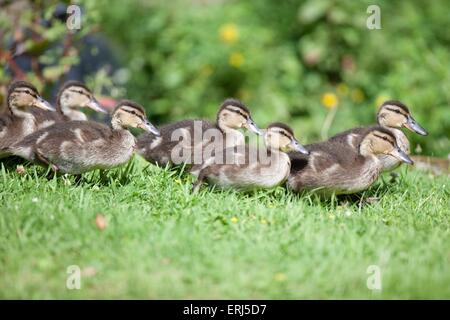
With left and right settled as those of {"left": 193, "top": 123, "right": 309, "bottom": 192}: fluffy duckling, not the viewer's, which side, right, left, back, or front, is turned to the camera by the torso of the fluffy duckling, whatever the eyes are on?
right

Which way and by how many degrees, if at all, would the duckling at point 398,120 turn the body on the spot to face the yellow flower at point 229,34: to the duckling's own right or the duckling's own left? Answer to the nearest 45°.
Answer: approximately 135° to the duckling's own left

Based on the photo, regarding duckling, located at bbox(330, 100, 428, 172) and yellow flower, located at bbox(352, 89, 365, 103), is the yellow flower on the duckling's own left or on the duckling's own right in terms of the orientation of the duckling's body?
on the duckling's own left

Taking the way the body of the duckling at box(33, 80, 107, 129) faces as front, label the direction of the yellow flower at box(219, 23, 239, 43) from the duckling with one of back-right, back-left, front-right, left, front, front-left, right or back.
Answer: front-left

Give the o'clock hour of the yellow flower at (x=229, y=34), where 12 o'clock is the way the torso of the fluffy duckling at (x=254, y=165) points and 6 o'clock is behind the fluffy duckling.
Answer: The yellow flower is roughly at 9 o'clock from the fluffy duckling.

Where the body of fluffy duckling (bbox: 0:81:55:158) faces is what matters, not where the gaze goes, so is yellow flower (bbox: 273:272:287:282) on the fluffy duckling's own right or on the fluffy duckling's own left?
on the fluffy duckling's own right

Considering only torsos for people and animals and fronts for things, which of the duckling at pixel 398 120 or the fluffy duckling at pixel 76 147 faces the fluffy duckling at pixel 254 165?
the fluffy duckling at pixel 76 147

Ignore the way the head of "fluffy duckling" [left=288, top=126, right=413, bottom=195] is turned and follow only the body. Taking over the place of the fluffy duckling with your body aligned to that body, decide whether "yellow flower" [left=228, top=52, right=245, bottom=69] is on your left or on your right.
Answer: on your left

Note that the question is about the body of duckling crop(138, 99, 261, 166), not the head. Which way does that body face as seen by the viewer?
to the viewer's right

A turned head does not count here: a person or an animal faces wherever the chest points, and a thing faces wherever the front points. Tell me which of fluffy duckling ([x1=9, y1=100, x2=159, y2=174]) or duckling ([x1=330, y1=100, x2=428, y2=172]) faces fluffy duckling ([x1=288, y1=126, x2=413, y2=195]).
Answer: fluffy duckling ([x1=9, y1=100, x2=159, y2=174])

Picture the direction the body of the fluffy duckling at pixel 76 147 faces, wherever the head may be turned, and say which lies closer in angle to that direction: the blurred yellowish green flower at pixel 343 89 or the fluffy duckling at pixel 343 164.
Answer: the fluffy duckling

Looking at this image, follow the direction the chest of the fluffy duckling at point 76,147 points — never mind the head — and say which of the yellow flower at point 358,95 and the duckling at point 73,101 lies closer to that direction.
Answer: the yellow flower

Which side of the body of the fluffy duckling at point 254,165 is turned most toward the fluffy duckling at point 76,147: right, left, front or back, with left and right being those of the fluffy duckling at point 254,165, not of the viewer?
back

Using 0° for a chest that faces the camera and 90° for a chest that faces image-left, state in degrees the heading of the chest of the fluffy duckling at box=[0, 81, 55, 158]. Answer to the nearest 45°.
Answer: approximately 270°

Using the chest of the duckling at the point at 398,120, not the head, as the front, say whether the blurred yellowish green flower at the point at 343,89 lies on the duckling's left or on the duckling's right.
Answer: on the duckling's left

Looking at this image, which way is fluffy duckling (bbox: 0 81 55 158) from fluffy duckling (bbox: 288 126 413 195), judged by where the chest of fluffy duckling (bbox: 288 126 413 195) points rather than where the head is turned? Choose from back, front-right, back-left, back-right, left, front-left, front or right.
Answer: back

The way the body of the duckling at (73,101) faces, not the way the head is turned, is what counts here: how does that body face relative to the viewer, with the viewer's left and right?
facing to the right of the viewer

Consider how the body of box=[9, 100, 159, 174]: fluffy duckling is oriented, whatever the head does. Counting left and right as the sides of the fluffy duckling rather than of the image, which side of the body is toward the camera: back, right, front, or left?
right

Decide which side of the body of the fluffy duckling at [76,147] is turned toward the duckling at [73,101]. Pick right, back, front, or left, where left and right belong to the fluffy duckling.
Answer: left

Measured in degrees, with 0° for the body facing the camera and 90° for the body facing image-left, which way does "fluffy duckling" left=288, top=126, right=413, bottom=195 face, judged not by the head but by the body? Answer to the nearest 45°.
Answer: approximately 270°

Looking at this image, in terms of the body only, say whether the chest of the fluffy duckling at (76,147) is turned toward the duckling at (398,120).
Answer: yes
